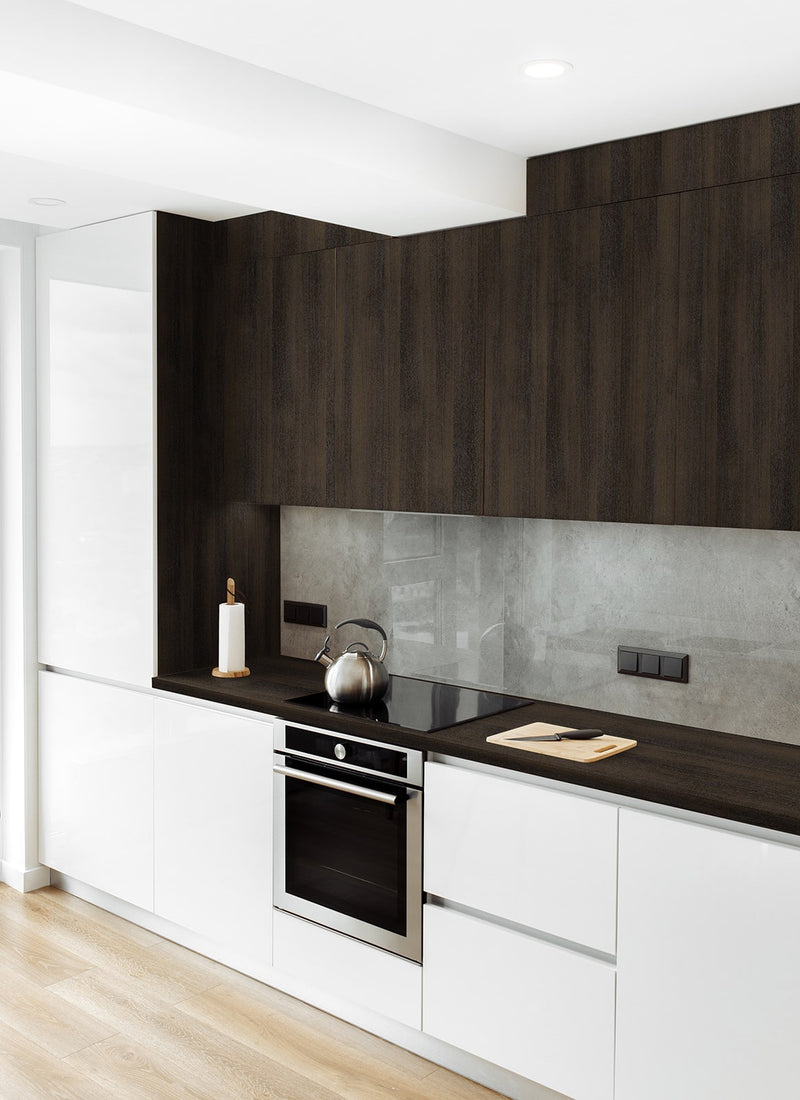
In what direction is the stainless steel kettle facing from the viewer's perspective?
to the viewer's left

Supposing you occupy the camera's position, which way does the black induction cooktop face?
facing the viewer and to the left of the viewer

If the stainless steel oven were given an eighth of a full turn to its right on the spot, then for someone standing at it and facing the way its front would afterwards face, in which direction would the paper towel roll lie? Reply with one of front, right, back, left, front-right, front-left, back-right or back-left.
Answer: front-right

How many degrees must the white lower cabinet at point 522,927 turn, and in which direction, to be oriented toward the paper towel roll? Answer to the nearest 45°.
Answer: approximately 90° to its right

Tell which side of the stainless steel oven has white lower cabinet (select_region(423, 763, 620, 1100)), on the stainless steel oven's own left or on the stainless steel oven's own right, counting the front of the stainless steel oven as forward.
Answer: on the stainless steel oven's own left

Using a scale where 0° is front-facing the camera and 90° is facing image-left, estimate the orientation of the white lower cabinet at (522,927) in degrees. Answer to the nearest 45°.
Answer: approximately 45°

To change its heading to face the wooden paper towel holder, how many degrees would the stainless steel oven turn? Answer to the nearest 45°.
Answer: approximately 90° to its right
